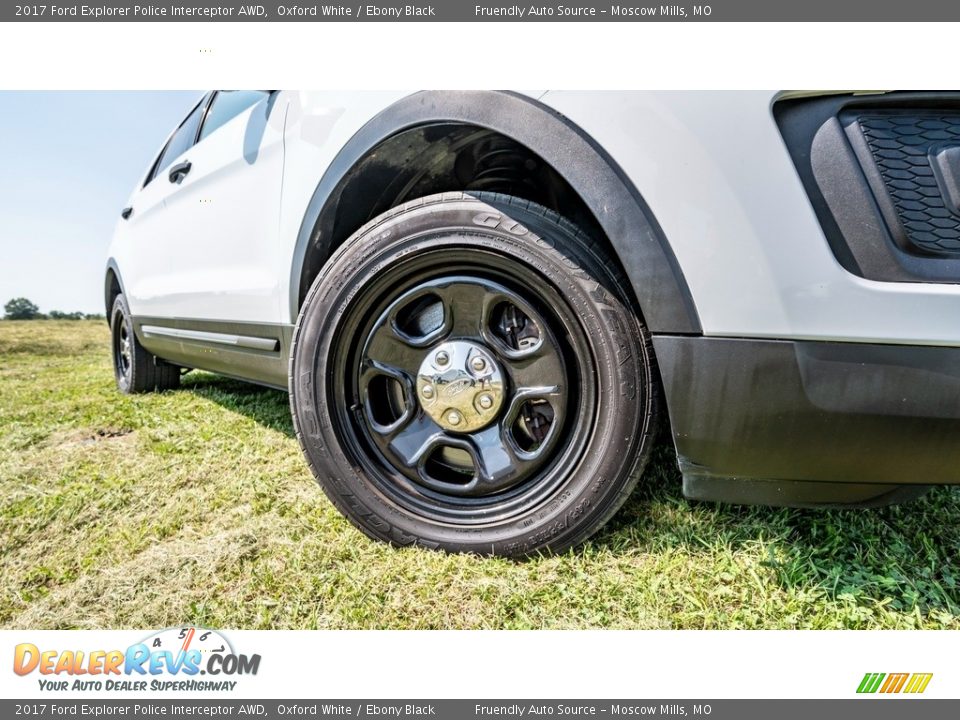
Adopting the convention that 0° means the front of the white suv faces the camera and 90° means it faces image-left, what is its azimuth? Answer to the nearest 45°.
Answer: approximately 315°
